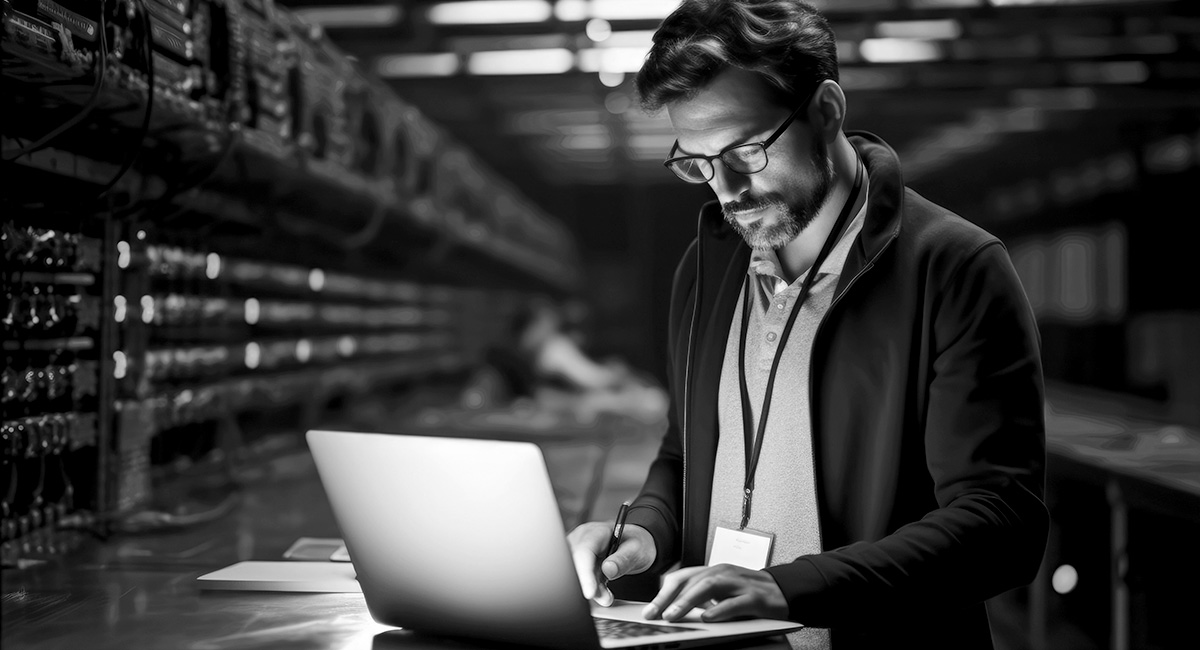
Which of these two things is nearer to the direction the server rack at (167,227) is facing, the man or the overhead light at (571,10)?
the man

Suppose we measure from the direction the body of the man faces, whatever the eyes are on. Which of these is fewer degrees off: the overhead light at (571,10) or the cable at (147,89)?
the cable

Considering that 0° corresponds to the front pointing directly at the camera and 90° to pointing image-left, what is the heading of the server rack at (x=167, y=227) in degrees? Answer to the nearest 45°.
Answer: approximately 315°

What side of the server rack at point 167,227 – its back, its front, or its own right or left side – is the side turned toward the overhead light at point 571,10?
left

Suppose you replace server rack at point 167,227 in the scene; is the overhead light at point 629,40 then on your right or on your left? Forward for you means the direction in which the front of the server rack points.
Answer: on your left

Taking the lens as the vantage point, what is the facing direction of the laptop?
facing away from the viewer and to the right of the viewer

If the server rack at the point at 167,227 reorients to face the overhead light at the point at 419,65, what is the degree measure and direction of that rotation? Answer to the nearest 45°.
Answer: approximately 135° to its left

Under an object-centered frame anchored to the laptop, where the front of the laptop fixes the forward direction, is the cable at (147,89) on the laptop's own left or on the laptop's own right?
on the laptop's own left

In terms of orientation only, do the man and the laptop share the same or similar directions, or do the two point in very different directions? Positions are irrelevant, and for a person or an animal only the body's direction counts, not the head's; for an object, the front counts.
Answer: very different directions

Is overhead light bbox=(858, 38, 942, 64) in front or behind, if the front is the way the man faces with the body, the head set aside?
behind

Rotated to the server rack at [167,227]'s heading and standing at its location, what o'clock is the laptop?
The laptop is roughly at 1 o'clock from the server rack.
